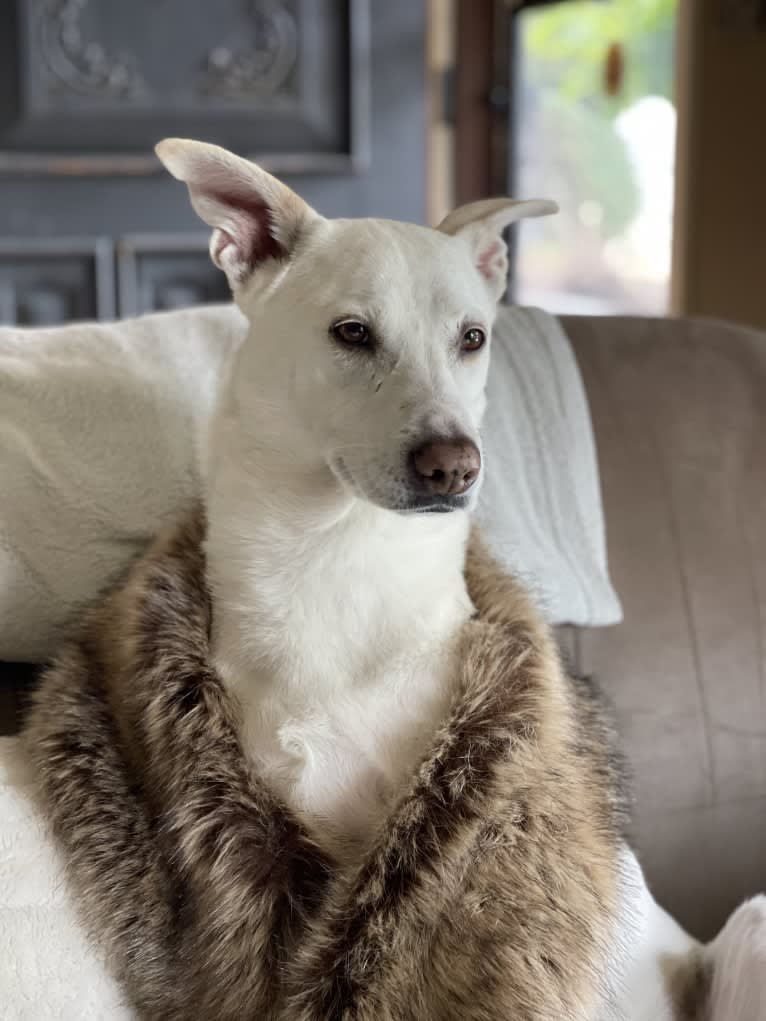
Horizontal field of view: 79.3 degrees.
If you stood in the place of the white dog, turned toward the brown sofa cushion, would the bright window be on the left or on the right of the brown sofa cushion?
left

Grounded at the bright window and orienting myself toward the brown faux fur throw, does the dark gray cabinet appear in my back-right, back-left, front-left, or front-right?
front-right

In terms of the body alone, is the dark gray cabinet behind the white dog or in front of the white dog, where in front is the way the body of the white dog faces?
behind

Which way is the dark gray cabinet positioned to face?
toward the camera

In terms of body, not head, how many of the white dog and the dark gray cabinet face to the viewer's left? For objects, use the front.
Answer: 0

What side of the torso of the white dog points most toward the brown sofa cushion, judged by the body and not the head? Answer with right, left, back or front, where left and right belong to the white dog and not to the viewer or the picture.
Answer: left
